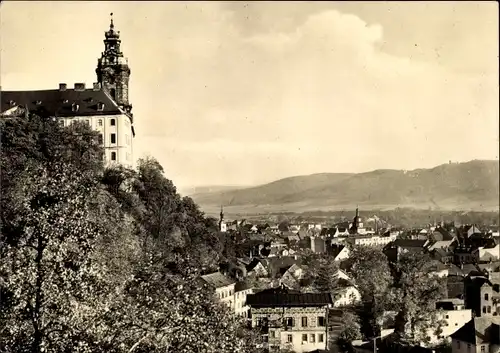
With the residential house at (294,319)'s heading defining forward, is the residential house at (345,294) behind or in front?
behind

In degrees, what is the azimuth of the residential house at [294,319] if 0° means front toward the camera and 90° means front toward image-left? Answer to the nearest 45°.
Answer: approximately 0°

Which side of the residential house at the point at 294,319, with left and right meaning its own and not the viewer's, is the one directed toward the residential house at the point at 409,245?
back

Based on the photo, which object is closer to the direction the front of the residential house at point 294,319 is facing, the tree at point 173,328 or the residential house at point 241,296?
the tree

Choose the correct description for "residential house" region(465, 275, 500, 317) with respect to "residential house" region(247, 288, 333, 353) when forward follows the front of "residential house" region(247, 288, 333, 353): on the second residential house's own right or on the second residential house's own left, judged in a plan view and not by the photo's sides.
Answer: on the second residential house's own left

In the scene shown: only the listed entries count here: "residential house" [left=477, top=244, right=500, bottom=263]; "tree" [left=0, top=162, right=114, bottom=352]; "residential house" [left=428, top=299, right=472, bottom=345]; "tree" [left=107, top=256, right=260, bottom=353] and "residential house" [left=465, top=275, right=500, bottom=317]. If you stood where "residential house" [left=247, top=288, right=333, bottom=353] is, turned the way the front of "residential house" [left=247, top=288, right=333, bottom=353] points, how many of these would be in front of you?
2

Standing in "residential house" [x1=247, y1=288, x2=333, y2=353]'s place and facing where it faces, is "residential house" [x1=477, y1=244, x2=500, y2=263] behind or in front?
behind

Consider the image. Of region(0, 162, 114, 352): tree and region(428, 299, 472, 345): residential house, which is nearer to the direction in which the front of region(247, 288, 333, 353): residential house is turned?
the tree

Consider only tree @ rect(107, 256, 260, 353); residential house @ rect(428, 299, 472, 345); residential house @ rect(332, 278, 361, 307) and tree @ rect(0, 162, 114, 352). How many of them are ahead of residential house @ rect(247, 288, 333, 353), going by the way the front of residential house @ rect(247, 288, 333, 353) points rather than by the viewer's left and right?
2

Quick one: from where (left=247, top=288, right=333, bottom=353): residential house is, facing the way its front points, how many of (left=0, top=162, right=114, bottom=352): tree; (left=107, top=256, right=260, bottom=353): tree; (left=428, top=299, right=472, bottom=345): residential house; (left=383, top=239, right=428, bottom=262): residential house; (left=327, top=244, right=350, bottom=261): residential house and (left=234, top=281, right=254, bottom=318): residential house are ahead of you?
2

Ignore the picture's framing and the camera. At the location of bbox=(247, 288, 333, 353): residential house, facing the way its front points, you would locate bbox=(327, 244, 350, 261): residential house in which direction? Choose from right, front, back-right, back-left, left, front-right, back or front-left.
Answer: back

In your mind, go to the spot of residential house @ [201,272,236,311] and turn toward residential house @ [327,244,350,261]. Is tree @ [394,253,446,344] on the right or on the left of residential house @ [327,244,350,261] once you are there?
right

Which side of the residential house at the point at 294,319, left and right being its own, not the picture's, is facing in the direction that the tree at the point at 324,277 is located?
back
